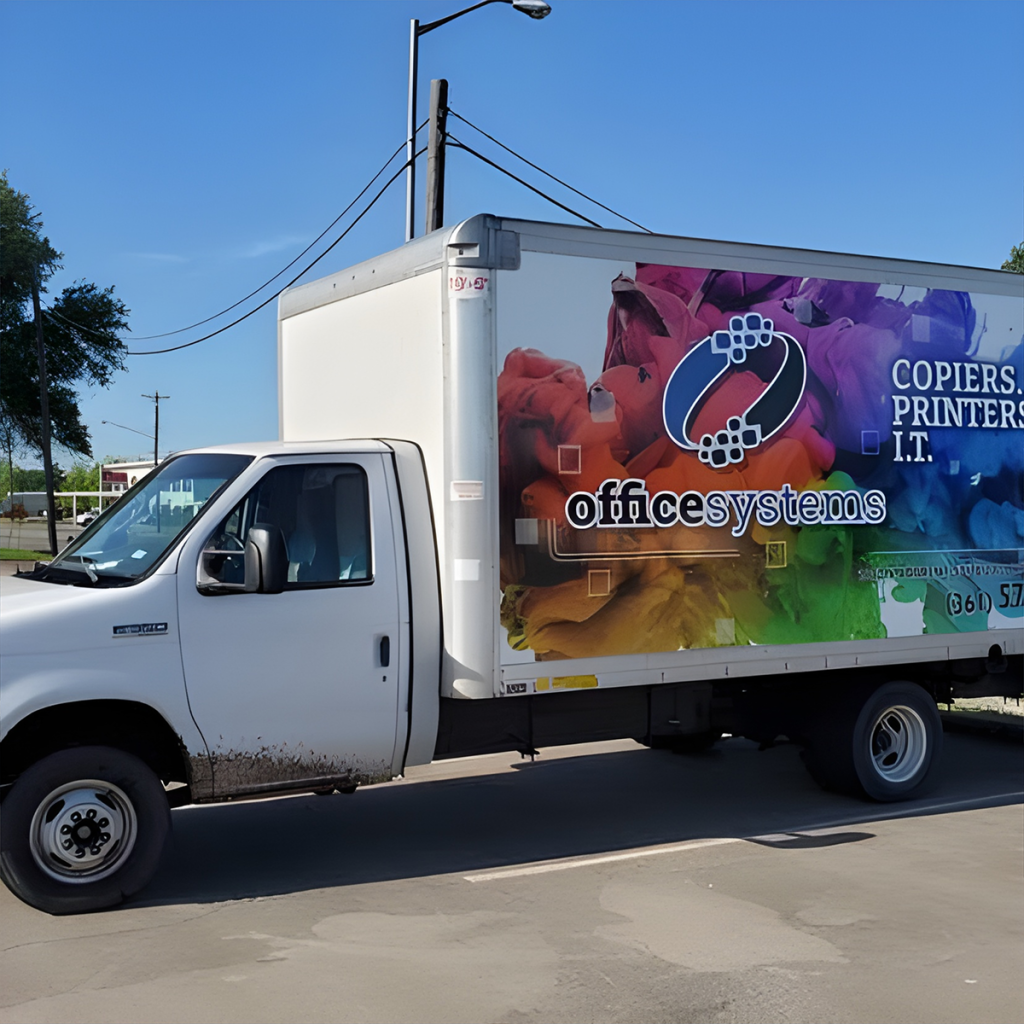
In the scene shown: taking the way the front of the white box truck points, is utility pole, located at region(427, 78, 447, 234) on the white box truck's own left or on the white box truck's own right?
on the white box truck's own right

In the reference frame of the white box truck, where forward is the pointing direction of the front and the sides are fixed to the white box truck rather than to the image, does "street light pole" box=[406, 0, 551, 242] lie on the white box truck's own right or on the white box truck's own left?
on the white box truck's own right

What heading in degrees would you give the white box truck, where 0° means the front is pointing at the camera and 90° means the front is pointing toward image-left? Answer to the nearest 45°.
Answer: approximately 45°

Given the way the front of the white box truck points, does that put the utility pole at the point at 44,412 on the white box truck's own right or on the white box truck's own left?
on the white box truck's own right

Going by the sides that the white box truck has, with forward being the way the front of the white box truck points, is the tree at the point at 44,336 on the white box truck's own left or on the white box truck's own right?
on the white box truck's own right
